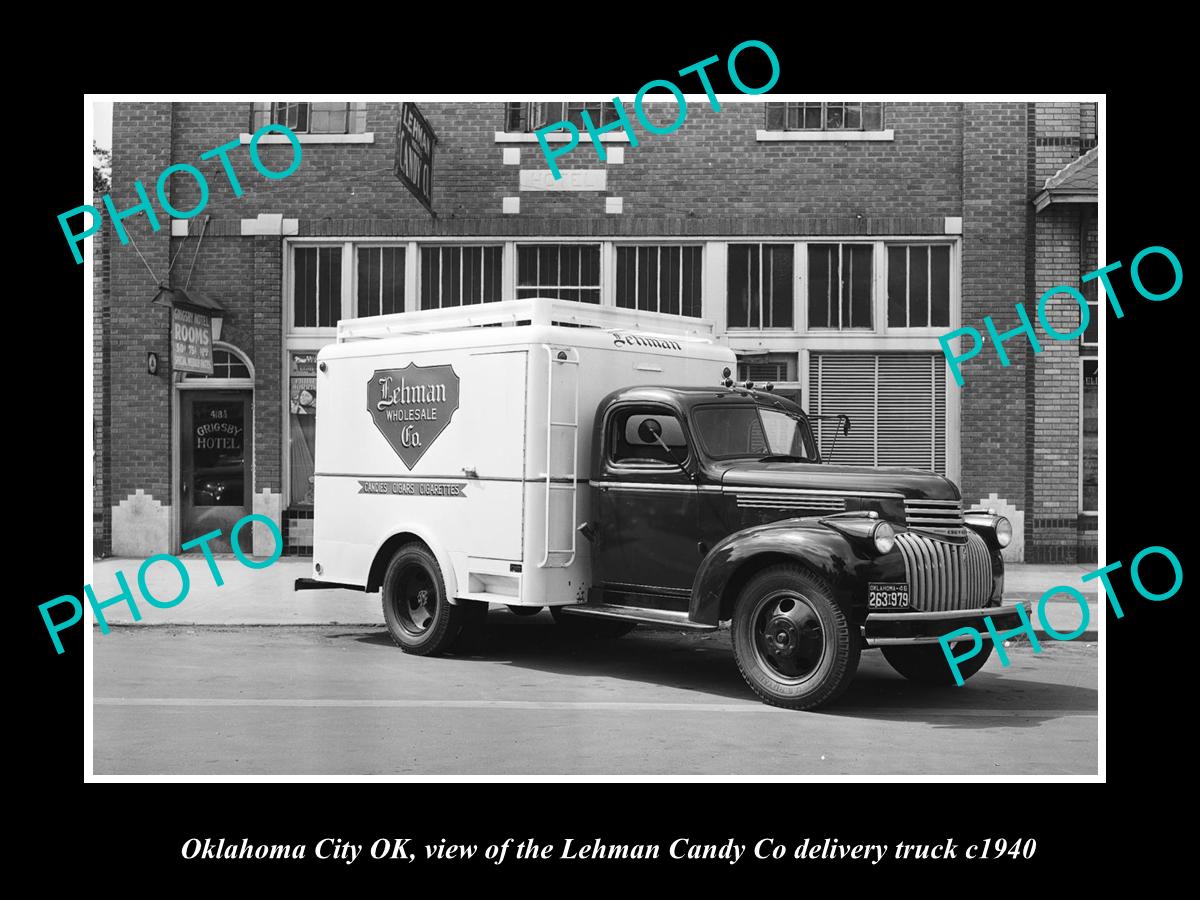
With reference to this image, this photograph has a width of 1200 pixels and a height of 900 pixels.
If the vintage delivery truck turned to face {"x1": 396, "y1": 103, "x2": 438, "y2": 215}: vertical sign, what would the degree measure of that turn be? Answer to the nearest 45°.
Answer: approximately 180°

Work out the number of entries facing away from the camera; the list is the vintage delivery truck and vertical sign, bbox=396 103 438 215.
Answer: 0

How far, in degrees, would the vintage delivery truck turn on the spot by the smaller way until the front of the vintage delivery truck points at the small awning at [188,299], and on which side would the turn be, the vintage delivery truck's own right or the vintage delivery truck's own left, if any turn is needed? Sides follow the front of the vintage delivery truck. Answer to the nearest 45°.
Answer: approximately 180°

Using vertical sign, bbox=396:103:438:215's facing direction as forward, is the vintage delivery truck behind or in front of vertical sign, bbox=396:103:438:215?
in front

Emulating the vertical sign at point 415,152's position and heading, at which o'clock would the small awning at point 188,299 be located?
The small awning is roughly at 5 o'clock from the vertical sign.

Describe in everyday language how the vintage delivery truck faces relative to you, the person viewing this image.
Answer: facing the viewer and to the right of the viewer

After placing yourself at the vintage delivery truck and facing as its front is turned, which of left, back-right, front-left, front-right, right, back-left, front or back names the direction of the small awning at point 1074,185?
left
